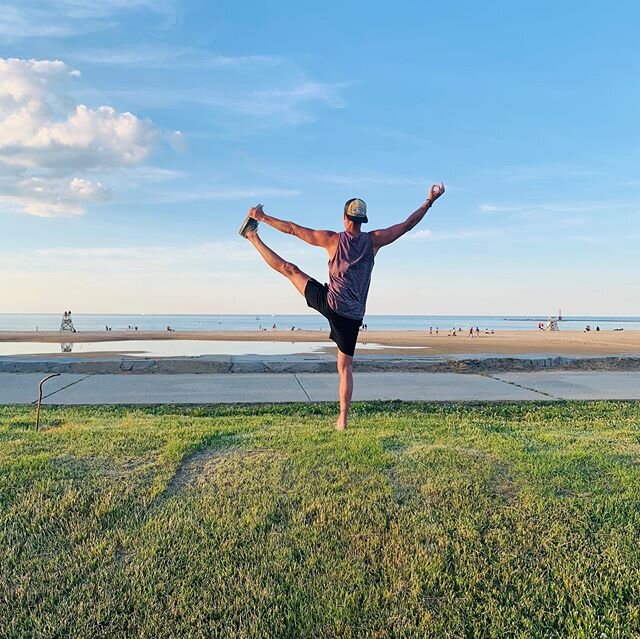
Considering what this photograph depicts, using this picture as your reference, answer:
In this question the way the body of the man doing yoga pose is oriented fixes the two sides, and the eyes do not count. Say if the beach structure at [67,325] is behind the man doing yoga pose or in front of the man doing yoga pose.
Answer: in front

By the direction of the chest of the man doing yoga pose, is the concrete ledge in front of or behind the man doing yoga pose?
in front

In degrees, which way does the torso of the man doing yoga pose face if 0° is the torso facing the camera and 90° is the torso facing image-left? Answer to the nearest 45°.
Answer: approximately 180°
